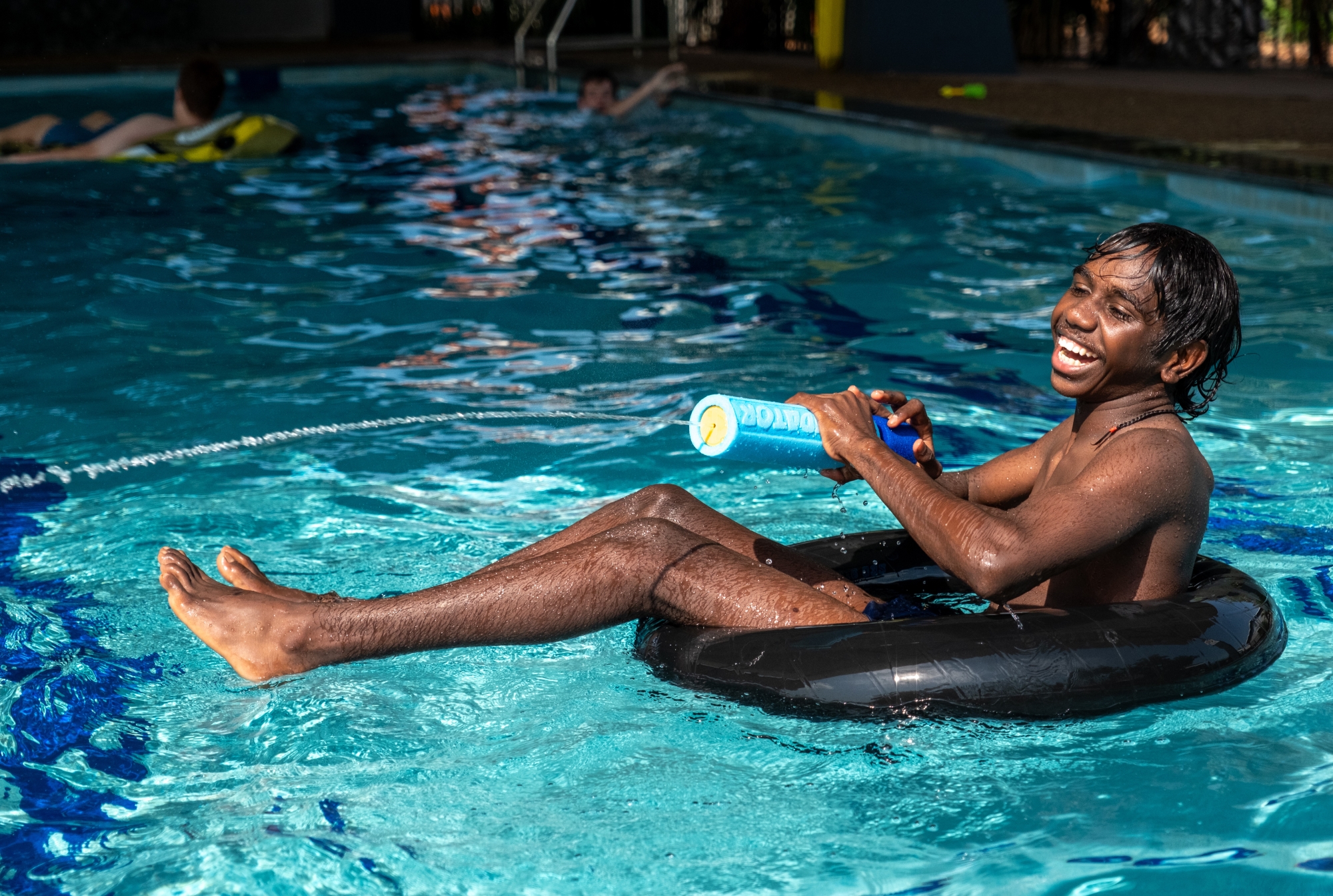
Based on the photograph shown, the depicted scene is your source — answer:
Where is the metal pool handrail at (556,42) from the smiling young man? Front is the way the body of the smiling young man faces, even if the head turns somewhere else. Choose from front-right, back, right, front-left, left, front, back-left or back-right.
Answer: right

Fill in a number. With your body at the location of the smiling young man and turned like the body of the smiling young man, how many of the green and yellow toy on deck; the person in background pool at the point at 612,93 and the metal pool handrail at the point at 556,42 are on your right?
3

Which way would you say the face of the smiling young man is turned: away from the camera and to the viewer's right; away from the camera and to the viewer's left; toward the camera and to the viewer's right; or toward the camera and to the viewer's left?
toward the camera and to the viewer's left

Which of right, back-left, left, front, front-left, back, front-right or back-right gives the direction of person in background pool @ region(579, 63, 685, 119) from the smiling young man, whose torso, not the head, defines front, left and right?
right

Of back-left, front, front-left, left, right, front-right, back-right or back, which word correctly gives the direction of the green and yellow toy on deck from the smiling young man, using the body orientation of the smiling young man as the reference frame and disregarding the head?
right

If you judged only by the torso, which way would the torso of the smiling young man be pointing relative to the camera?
to the viewer's left
